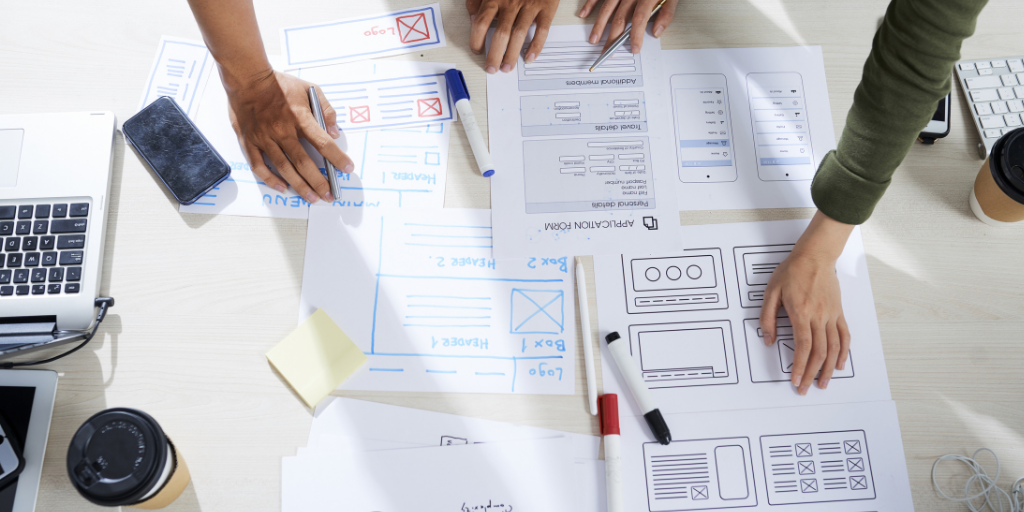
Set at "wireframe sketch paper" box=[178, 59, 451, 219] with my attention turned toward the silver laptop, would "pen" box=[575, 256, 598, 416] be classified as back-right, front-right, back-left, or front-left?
back-left

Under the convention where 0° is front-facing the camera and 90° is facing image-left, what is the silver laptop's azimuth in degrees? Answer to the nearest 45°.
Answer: approximately 180°

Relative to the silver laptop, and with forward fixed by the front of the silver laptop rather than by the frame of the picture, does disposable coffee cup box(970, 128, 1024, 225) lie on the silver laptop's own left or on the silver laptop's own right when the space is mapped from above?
on the silver laptop's own right
